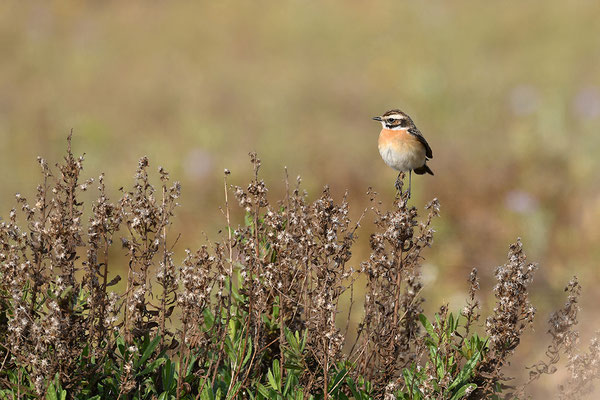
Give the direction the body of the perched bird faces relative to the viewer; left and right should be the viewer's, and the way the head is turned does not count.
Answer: facing the viewer and to the left of the viewer
